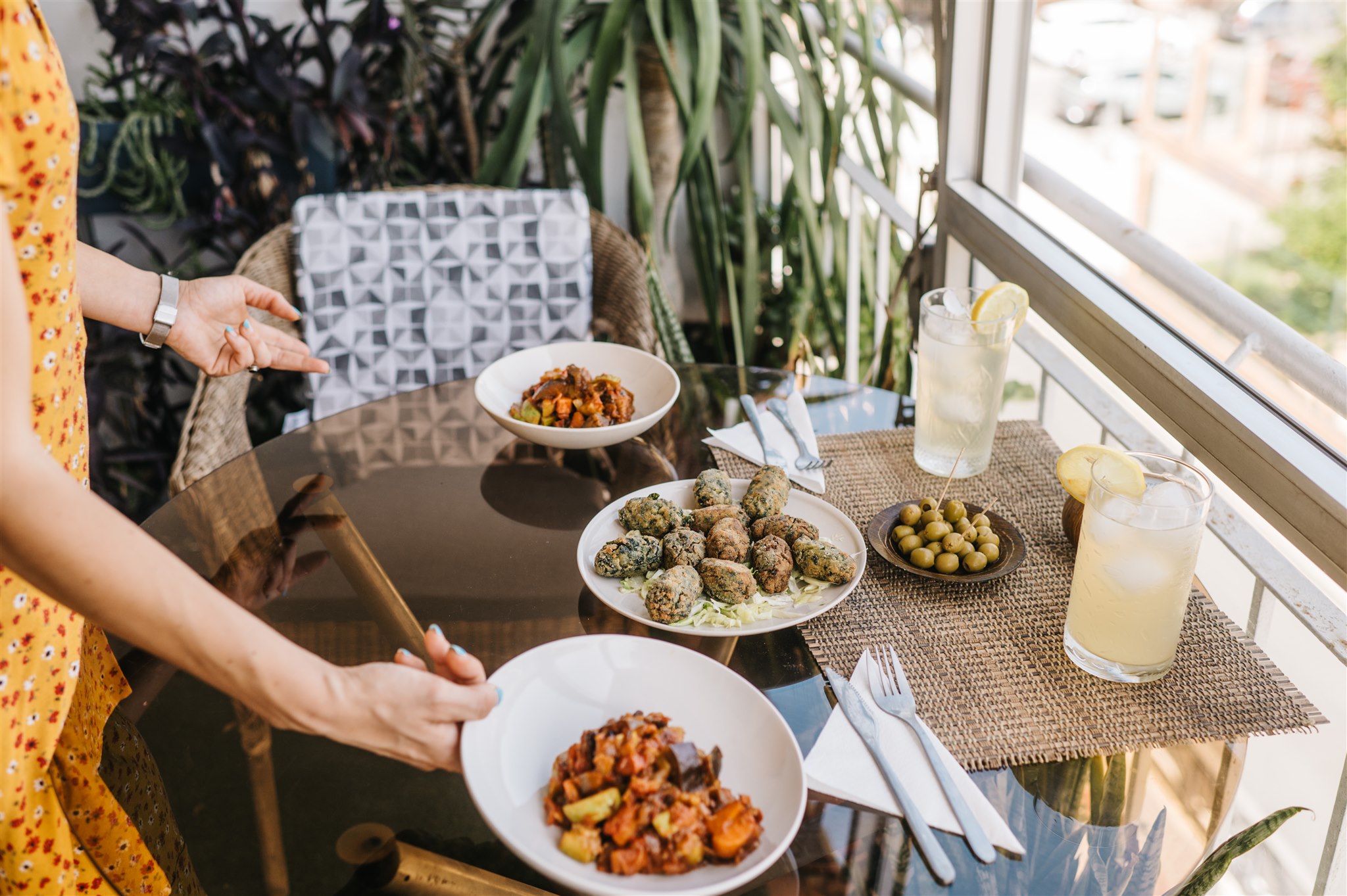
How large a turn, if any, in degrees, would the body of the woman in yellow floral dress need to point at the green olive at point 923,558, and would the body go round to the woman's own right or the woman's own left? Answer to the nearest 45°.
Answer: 0° — they already face it

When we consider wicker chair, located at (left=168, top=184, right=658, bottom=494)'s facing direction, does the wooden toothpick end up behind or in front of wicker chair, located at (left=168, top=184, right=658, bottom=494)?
in front

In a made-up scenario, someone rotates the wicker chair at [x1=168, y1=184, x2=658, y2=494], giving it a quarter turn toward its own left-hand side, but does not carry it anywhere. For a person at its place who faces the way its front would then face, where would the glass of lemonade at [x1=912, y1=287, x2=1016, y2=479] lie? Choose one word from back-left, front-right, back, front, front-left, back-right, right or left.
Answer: front-right

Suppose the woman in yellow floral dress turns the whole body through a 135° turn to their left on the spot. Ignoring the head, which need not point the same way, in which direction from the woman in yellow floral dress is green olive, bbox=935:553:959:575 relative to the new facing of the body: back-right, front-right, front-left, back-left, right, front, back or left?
back-right

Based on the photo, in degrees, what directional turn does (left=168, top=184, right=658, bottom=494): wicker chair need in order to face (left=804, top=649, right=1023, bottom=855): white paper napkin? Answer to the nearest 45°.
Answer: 0° — it already faces it

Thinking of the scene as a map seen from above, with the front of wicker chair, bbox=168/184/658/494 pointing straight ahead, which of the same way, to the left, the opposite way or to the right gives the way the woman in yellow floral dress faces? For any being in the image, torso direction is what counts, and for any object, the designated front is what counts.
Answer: to the left

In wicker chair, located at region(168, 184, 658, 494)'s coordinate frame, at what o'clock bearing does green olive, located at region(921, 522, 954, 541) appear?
The green olive is roughly at 11 o'clock from the wicker chair.

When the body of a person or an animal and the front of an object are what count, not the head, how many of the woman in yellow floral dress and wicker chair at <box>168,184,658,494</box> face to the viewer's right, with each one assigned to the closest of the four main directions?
1

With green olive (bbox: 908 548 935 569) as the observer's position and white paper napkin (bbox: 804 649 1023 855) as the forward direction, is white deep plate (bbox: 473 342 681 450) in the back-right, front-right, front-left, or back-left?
back-right

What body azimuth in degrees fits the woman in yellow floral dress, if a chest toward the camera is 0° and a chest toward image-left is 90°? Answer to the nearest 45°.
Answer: approximately 270°
